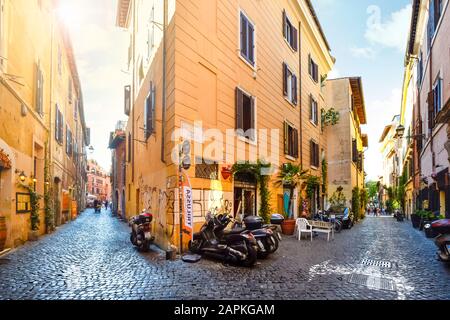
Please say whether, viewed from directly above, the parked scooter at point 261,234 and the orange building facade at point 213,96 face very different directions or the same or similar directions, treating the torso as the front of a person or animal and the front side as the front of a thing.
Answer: very different directions

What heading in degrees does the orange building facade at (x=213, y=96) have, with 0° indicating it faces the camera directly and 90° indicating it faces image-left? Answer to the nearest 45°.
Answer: approximately 315°

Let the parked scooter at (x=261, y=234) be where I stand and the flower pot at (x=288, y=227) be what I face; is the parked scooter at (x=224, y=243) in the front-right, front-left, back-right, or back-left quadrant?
back-left
